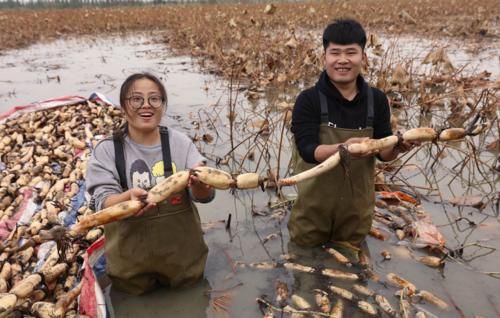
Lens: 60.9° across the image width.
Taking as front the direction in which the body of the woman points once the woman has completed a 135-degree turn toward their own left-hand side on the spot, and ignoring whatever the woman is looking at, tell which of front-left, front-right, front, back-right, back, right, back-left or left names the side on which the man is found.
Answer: front-right

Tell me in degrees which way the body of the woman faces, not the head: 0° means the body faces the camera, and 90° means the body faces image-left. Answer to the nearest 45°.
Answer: approximately 0°
